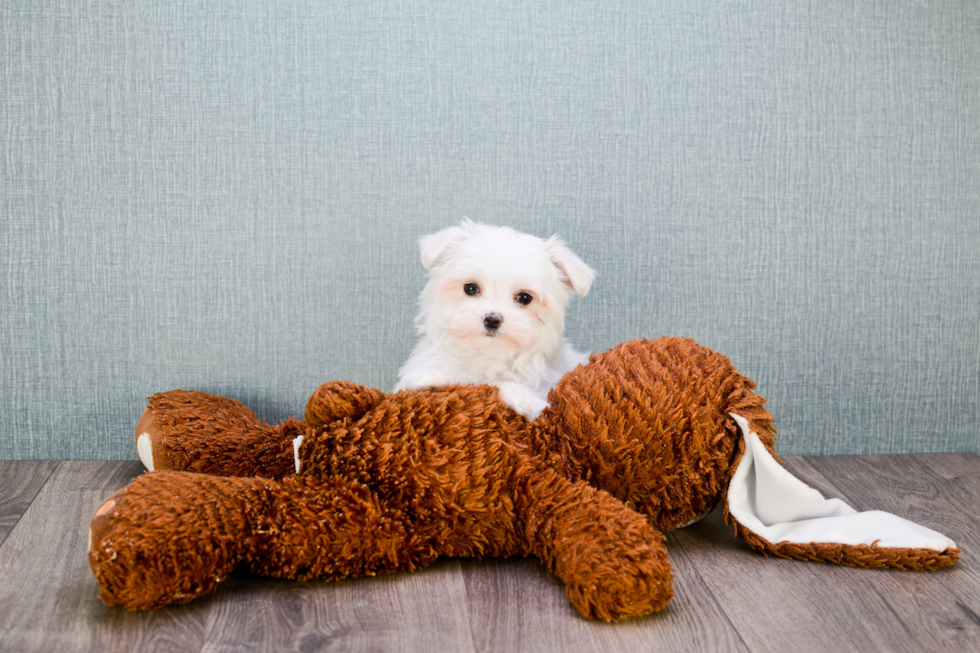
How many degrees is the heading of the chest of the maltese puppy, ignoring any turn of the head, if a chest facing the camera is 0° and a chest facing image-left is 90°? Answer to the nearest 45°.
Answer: approximately 0°
